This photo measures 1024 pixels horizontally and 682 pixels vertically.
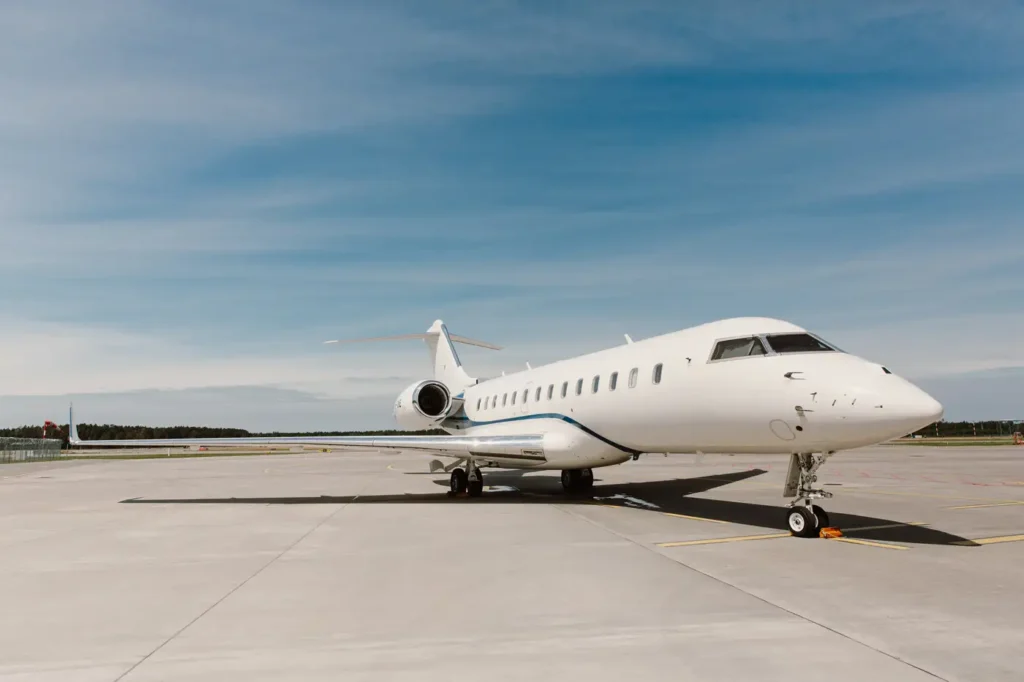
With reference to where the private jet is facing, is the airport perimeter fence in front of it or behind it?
behind

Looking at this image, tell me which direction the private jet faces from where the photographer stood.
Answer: facing the viewer and to the right of the viewer
